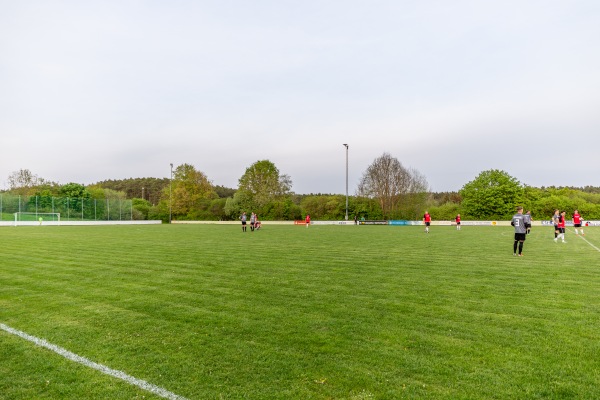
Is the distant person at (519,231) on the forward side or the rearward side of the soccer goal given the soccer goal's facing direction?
on the forward side
